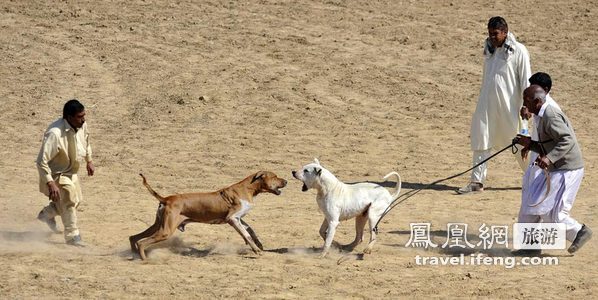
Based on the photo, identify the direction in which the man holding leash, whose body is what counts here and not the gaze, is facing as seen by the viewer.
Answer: to the viewer's left

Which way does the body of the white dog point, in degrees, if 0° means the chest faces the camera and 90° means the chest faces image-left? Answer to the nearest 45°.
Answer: approximately 90°

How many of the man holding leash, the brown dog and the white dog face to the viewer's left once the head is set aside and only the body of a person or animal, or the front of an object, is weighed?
2

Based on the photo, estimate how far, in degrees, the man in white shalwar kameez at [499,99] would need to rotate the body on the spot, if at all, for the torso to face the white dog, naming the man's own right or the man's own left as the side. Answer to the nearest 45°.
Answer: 0° — they already face it

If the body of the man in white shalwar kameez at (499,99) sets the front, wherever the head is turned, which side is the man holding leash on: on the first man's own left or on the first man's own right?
on the first man's own left

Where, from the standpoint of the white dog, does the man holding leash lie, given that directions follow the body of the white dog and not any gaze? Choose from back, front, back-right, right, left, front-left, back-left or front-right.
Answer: back

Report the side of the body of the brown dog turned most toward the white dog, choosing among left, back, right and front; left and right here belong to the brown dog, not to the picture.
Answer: front

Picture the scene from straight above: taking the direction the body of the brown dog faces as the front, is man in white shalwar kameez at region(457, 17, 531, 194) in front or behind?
in front

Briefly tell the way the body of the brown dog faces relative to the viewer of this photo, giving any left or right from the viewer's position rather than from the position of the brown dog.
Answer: facing to the right of the viewer

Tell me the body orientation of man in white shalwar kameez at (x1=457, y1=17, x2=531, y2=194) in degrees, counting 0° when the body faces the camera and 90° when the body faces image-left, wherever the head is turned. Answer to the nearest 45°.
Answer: approximately 45°

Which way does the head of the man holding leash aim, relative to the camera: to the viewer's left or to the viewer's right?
to the viewer's left

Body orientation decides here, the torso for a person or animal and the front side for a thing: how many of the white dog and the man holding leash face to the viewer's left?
2

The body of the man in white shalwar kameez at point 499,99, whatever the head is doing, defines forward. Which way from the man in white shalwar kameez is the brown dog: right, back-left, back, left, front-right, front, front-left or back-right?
front

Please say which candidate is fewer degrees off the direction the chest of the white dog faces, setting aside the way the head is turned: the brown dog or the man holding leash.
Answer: the brown dog

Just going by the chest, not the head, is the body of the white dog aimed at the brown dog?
yes

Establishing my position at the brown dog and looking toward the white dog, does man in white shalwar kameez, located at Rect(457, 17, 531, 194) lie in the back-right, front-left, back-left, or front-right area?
front-left

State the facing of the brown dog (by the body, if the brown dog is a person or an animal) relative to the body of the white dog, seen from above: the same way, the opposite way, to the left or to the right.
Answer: the opposite way

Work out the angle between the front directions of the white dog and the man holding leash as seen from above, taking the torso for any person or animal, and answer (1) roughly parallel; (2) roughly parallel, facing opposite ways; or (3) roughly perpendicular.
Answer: roughly parallel

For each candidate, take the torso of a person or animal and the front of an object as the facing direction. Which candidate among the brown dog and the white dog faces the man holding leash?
the brown dog

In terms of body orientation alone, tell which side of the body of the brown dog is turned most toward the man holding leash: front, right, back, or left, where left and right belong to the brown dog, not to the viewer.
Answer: front
